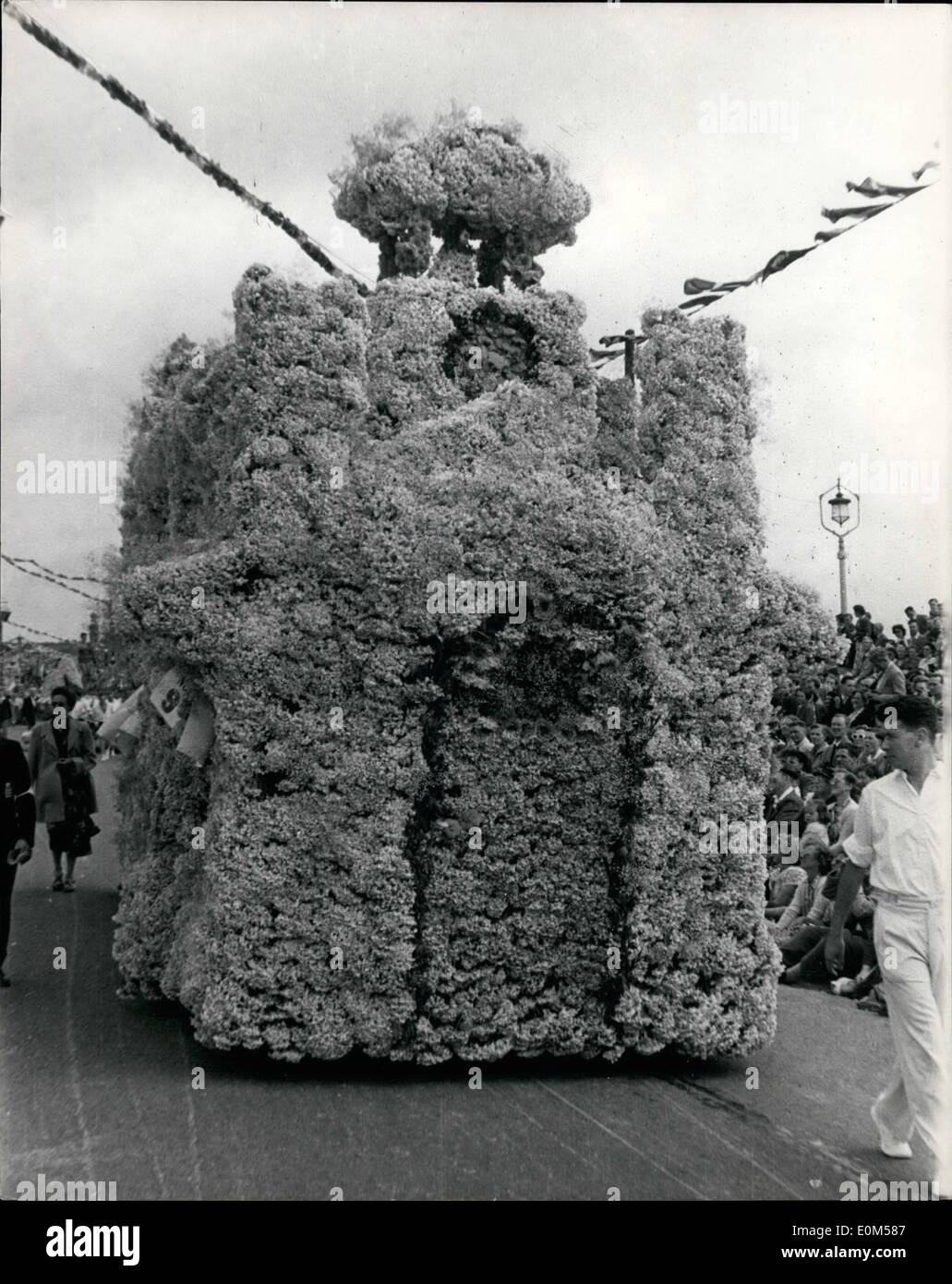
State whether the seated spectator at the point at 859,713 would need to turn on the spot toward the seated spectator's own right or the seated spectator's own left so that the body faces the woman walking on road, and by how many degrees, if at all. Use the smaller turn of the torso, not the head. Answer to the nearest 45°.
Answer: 0° — they already face them

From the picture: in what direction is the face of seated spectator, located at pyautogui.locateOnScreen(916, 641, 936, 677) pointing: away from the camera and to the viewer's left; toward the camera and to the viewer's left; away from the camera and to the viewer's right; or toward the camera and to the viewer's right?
toward the camera and to the viewer's left

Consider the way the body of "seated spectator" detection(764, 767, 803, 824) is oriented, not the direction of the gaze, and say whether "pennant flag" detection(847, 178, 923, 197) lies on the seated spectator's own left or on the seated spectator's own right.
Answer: on the seated spectator's own left

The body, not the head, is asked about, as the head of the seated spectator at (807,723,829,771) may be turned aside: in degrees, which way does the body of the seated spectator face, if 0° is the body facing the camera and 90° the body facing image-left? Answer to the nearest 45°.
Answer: approximately 45°

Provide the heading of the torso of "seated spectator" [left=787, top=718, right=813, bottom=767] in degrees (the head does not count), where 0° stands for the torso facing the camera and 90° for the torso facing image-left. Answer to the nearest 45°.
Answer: approximately 45°

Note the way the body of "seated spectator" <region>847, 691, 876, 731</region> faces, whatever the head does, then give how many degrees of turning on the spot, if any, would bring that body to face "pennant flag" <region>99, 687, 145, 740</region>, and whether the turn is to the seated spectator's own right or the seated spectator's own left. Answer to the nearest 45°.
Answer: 0° — they already face it

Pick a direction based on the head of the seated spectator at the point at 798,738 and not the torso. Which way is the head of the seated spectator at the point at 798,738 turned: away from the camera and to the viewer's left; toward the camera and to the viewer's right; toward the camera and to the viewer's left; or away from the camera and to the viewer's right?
toward the camera and to the viewer's left

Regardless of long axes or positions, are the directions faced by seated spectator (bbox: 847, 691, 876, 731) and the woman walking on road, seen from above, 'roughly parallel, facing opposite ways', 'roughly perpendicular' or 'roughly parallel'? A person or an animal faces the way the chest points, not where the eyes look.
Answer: roughly perpendicular

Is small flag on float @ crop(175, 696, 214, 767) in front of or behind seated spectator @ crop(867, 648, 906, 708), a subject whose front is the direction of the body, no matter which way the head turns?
in front

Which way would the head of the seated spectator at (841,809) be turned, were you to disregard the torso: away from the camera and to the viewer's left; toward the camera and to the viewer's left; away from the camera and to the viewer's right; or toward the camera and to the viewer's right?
toward the camera and to the viewer's left

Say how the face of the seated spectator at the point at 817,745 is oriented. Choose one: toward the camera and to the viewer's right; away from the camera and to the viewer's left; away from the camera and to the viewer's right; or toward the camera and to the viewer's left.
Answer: toward the camera and to the viewer's left

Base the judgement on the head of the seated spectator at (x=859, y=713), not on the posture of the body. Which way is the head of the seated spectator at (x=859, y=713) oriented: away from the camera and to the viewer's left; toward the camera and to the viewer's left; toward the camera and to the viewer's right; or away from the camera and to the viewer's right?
toward the camera and to the viewer's left
